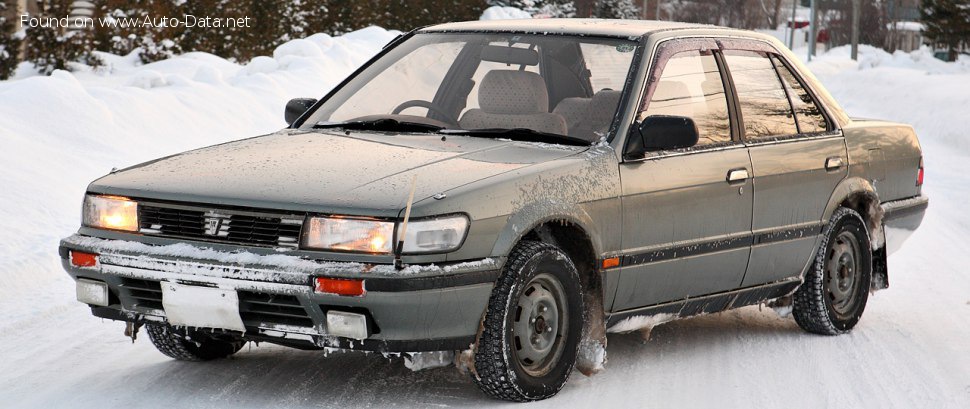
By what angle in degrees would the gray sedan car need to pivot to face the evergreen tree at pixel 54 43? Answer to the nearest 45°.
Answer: approximately 90° to its right

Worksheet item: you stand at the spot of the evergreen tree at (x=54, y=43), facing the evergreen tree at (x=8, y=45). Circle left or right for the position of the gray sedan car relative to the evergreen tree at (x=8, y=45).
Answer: left

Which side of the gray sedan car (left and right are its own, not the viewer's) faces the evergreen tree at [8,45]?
right

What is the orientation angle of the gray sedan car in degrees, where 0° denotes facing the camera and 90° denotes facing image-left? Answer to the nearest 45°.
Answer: approximately 45°
